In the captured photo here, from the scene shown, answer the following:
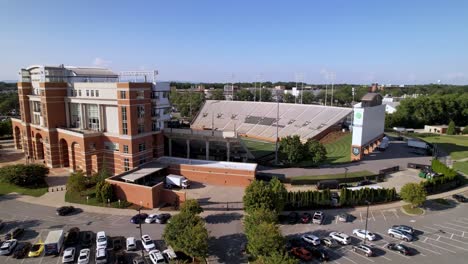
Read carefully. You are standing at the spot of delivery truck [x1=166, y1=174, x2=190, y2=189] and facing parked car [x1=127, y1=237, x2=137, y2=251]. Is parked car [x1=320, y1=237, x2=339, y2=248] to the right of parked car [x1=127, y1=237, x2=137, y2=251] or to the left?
left

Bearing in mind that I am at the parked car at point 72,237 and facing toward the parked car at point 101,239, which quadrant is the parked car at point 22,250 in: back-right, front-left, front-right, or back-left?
back-right
